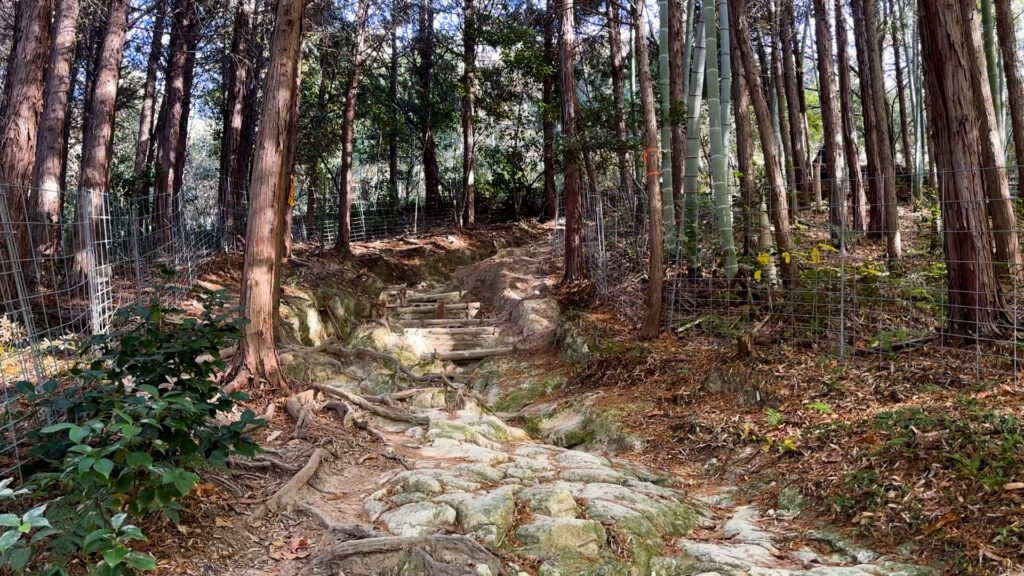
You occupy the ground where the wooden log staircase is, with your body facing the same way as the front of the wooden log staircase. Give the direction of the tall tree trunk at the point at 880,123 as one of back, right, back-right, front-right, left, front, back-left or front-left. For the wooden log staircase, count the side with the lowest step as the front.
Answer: left

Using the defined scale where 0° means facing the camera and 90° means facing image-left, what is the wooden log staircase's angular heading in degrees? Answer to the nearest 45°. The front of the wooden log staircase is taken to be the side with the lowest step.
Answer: approximately 0°

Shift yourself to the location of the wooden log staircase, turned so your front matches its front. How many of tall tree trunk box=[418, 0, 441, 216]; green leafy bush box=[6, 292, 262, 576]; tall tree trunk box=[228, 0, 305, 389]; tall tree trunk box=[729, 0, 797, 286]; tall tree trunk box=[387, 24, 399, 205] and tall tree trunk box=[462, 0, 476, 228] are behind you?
3

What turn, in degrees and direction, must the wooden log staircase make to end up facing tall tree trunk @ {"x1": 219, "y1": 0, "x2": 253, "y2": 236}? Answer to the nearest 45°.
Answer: approximately 135° to its right

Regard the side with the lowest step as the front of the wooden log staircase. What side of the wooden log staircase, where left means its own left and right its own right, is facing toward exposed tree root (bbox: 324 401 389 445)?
front

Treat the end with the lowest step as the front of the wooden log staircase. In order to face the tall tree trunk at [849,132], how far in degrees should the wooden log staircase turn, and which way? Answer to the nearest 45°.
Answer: approximately 90° to its left

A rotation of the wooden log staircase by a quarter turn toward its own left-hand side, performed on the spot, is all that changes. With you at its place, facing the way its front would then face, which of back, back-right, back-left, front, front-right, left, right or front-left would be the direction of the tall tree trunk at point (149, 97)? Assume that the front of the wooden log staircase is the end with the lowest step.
back-left

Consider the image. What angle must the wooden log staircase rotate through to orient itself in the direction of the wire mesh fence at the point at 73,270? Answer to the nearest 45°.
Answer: approximately 45° to its right

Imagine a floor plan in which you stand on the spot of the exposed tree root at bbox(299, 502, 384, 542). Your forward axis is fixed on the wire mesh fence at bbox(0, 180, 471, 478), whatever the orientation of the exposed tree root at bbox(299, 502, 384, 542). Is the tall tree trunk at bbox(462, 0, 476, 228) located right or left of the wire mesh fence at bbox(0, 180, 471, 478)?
right

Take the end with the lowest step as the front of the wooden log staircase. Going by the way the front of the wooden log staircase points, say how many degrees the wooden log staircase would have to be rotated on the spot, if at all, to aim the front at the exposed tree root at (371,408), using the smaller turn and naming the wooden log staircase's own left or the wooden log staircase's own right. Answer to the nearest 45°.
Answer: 0° — it already faces it

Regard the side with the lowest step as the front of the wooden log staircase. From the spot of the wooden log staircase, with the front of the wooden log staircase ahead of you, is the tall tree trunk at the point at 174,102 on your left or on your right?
on your right
